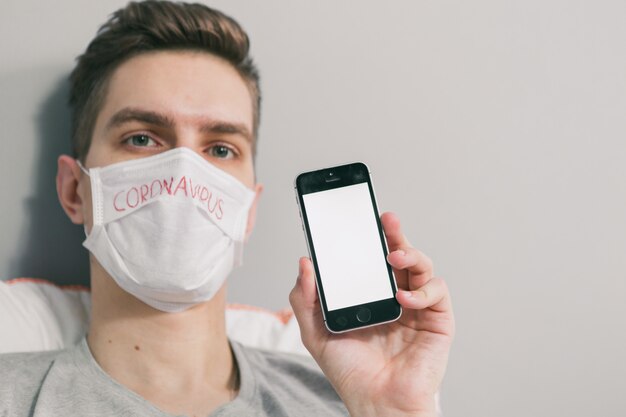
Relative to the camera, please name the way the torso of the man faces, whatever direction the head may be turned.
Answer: toward the camera

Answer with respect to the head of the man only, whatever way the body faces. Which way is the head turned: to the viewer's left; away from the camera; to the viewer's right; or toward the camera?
toward the camera
